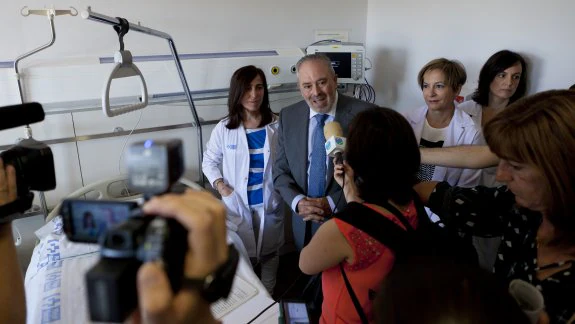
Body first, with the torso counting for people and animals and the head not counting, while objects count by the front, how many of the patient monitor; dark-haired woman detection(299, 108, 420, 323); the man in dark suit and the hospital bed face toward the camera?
3

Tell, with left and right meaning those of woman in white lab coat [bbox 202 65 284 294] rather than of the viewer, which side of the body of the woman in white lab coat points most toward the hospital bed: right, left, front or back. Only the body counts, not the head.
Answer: right

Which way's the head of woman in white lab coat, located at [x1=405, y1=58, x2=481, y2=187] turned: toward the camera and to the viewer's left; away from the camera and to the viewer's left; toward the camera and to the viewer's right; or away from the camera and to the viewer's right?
toward the camera and to the viewer's left

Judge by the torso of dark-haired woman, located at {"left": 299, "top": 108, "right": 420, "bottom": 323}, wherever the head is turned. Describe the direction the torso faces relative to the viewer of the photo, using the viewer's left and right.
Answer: facing away from the viewer and to the left of the viewer

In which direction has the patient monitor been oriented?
toward the camera

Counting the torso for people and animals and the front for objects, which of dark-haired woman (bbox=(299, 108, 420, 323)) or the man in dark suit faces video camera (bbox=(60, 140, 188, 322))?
the man in dark suit

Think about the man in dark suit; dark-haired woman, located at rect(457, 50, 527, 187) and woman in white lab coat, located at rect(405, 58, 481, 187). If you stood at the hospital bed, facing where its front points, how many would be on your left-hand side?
3

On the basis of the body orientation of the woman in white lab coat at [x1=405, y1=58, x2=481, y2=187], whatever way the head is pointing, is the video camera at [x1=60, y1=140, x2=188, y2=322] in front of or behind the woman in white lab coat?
in front

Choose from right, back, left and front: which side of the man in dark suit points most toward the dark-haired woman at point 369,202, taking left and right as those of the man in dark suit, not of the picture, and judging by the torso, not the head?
front

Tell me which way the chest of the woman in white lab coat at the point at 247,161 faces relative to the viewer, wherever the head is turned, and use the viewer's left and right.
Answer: facing the viewer and to the right of the viewer

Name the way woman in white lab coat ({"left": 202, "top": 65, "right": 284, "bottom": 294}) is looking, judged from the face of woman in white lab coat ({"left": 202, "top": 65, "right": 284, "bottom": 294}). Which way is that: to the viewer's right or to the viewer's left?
to the viewer's right

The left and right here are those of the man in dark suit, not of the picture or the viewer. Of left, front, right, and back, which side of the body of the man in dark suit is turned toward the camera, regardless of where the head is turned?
front

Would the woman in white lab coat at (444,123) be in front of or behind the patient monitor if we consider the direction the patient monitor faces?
in front

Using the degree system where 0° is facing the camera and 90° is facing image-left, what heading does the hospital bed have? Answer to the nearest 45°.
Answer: approximately 0°

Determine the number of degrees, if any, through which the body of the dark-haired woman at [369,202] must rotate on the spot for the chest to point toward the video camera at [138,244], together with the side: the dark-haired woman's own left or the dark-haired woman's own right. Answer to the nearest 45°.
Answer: approximately 90° to the dark-haired woman's own left

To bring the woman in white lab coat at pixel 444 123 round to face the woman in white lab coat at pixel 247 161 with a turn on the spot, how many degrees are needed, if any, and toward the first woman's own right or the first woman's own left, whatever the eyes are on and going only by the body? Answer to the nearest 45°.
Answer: approximately 45° to the first woman's own right
